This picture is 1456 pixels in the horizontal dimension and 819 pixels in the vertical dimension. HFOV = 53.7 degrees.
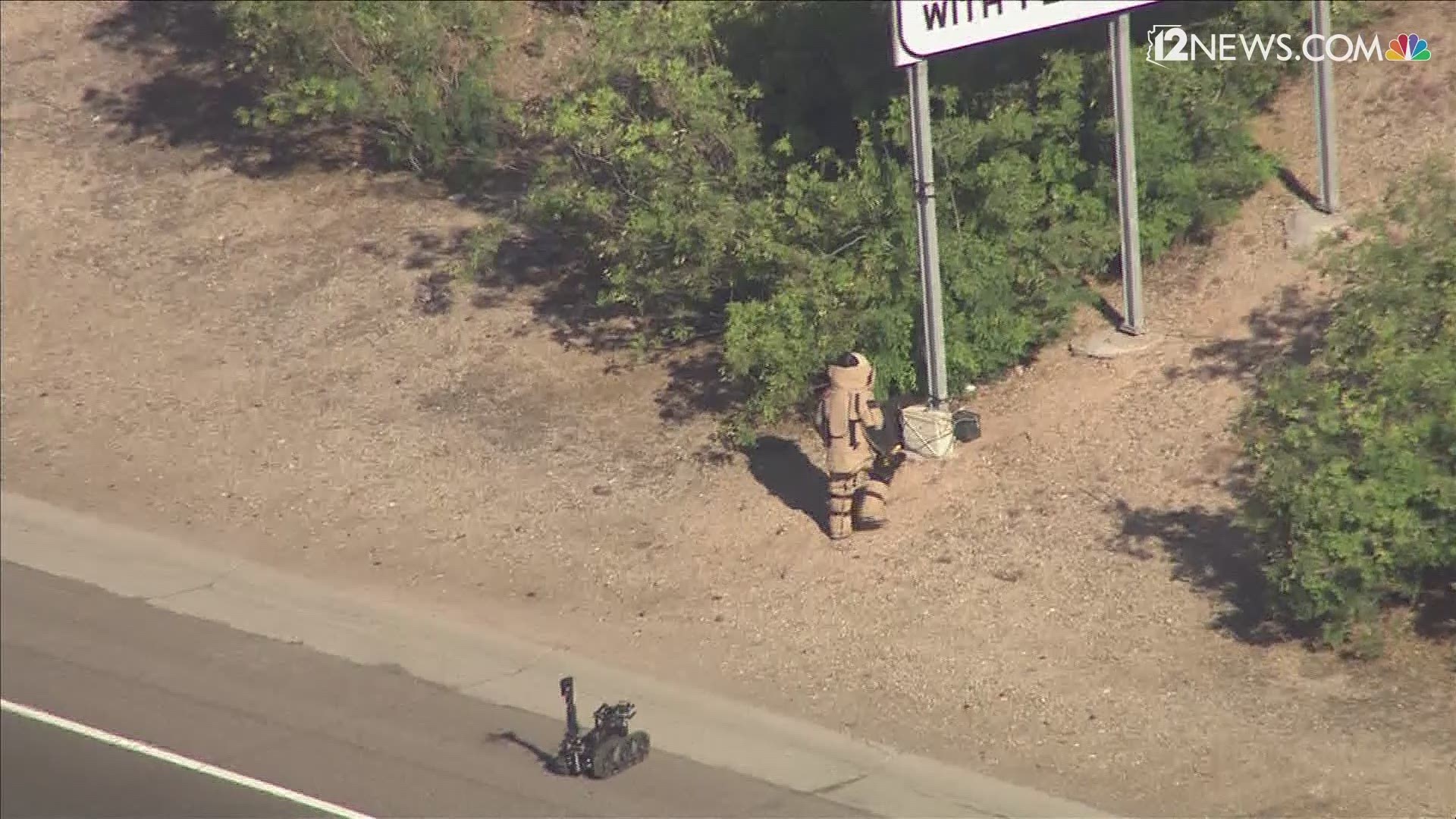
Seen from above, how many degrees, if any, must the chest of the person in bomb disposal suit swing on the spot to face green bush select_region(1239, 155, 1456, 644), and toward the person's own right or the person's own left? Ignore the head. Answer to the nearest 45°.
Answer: approximately 90° to the person's own right

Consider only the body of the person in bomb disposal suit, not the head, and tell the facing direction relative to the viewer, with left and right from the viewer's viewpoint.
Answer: facing away from the viewer and to the right of the viewer
